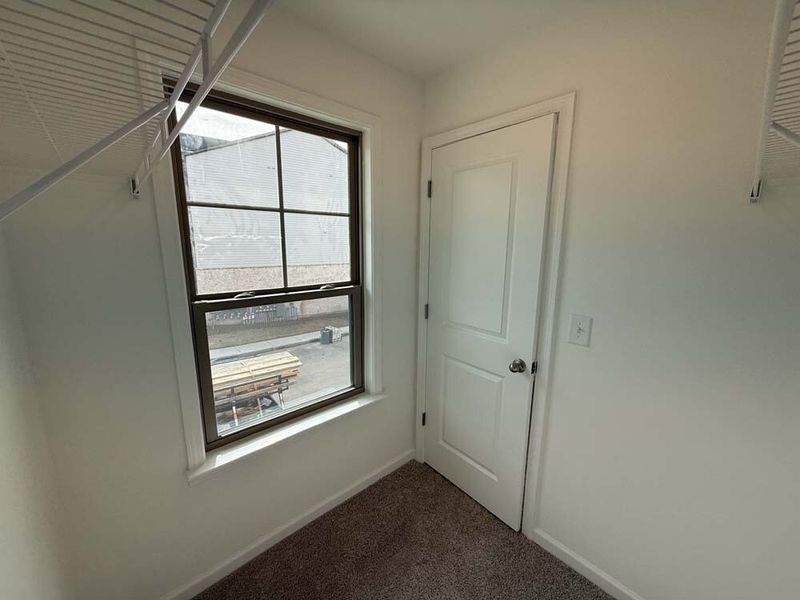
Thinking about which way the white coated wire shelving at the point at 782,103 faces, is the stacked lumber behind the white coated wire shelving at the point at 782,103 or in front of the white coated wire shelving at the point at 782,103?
in front

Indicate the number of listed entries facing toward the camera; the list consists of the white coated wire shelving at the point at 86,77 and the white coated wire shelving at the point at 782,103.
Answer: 0

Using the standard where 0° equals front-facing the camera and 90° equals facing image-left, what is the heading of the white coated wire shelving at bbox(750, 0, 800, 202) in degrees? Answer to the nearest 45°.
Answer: approximately 90°

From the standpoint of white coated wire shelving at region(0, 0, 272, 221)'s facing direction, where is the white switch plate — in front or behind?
in front

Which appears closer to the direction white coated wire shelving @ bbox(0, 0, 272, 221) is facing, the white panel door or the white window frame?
the white panel door

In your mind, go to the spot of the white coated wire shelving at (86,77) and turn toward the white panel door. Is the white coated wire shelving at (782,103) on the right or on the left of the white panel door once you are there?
right

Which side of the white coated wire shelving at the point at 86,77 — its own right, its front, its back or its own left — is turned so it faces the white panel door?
front

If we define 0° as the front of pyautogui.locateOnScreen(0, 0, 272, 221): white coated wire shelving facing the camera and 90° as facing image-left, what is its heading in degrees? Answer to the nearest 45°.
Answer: approximately 270°
